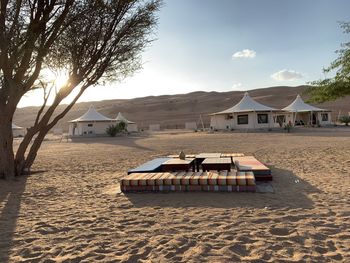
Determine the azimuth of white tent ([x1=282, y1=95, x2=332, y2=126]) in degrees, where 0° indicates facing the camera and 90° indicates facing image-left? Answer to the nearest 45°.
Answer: approximately 0°

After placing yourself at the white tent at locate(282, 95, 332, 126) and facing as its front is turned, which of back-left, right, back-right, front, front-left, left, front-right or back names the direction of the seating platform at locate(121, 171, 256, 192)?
front

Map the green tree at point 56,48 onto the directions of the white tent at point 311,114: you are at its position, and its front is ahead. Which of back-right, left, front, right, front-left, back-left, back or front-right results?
front

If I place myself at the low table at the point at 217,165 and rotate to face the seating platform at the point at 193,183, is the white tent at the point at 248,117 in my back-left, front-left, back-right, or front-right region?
back-right

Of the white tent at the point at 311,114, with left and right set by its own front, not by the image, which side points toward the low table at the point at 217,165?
front

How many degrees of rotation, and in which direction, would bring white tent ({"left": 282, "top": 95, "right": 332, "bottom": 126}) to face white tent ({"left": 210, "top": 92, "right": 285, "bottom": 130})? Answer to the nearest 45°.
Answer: approximately 45° to its right
